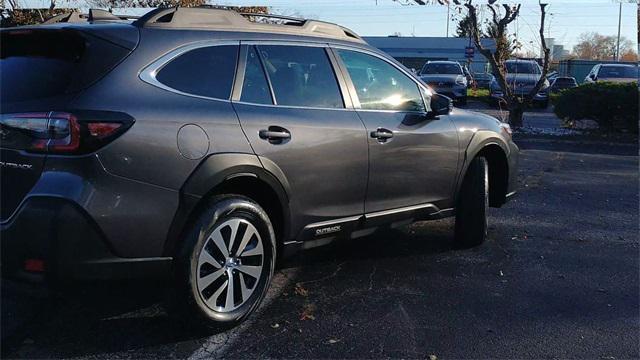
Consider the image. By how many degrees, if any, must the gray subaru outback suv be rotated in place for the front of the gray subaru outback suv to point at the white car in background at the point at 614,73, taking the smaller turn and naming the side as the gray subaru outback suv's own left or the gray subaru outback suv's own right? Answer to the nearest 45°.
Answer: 0° — it already faces it

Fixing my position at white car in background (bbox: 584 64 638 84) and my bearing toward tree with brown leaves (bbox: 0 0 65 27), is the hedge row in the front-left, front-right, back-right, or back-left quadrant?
front-left

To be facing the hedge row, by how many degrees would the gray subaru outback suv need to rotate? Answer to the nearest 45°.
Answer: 0° — it already faces it

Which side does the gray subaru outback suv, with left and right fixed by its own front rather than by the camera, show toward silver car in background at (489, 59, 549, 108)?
front

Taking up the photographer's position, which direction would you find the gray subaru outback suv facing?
facing away from the viewer and to the right of the viewer

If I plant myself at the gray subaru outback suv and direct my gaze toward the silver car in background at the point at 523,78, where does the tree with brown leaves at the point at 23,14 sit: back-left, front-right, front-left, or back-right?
front-left

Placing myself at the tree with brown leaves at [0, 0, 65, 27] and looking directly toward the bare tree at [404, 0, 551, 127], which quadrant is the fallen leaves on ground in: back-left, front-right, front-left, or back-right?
front-right

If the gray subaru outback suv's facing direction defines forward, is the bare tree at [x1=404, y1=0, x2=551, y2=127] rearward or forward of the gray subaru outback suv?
forward
